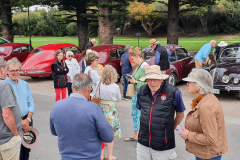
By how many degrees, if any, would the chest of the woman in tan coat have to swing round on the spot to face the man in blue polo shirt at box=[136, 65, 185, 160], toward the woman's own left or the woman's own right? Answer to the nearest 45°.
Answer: approximately 45° to the woman's own right

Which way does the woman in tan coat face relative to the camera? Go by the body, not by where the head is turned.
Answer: to the viewer's left

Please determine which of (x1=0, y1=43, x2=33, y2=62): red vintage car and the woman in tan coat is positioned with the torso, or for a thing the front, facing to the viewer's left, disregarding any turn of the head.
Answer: the woman in tan coat

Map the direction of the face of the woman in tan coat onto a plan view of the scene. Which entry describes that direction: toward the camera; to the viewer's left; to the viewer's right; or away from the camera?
to the viewer's left

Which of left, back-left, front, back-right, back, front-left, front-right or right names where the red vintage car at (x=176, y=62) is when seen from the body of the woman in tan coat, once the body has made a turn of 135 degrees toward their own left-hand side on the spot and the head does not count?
back-left

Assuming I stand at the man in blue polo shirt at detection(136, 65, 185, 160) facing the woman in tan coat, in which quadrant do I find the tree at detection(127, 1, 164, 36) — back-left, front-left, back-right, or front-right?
back-left
